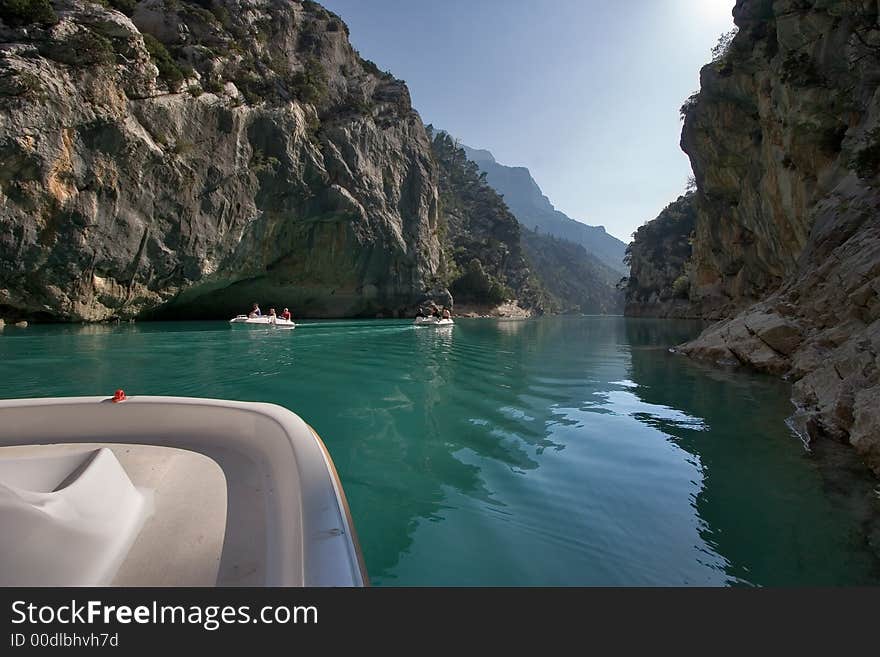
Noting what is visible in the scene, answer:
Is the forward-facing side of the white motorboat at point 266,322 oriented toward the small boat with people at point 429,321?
no

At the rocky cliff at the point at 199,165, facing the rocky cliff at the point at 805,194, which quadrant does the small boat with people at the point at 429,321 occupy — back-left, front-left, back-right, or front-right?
front-left

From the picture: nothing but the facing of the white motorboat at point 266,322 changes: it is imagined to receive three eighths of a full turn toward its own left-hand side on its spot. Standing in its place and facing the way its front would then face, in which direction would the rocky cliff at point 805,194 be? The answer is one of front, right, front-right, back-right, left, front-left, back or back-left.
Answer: front

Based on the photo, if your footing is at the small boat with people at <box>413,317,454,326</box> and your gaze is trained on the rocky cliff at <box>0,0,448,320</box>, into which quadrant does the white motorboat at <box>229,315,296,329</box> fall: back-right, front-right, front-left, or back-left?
front-left

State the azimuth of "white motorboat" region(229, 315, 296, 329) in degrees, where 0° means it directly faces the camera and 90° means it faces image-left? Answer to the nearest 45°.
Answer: approximately 90°
